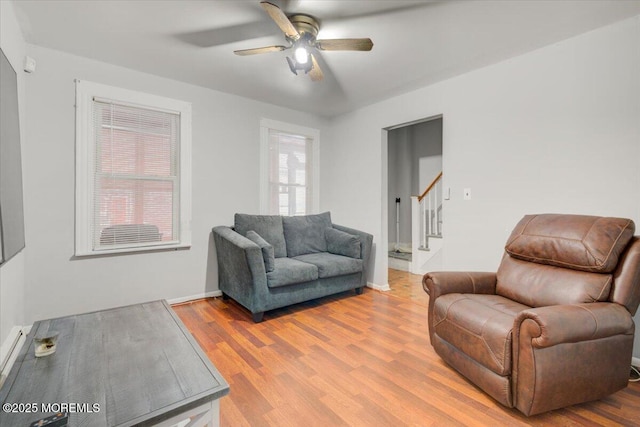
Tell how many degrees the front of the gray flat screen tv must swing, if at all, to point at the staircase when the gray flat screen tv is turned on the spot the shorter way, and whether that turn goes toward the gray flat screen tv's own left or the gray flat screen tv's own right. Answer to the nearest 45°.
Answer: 0° — it already faces it

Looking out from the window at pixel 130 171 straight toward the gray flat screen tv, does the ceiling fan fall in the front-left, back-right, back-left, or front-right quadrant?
front-left

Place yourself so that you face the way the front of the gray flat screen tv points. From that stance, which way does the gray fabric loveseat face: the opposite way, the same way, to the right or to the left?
to the right

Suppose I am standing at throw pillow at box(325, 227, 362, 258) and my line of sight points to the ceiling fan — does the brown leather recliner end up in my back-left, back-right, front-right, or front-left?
front-left

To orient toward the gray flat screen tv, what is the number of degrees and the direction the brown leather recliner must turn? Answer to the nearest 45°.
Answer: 0° — it already faces it

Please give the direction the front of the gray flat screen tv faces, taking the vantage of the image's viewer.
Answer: facing to the right of the viewer

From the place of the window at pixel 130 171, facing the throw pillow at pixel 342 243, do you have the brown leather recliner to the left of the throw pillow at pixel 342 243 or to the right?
right

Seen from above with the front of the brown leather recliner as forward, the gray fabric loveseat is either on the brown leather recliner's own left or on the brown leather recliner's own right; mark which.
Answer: on the brown leather recliner's own right

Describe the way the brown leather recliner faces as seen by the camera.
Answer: facing the viewer and to the left of the viewer

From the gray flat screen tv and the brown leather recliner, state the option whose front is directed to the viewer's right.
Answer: the gray flat screen tv

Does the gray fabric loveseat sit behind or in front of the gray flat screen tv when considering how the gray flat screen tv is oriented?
in front

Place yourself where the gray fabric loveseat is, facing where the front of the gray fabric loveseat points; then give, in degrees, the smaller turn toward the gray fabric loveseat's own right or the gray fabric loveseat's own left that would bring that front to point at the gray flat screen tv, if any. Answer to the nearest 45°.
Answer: approximately 90° to the gray fabric loveseat's own right

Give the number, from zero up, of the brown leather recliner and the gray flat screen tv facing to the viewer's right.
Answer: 1

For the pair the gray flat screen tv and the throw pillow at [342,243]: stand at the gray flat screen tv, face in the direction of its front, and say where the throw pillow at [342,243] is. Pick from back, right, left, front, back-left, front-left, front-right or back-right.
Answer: front

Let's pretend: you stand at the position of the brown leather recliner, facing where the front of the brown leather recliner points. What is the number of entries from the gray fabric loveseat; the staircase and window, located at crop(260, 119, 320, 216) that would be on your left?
0

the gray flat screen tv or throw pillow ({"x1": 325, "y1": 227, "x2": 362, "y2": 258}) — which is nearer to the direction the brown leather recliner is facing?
the gray flat screen tv

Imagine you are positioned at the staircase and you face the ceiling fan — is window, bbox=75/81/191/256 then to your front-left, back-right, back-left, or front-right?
front-right
